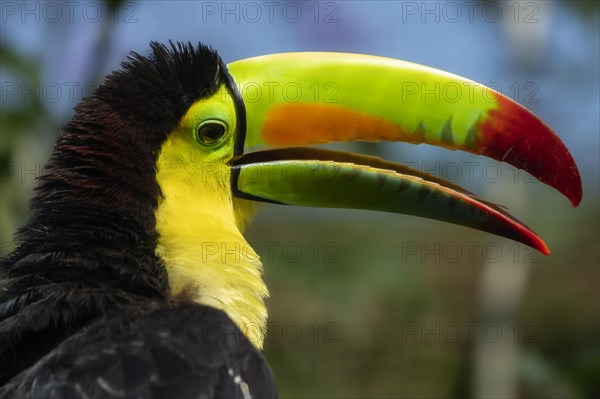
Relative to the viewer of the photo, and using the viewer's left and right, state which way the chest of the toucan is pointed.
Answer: facing to the right of the viewer
